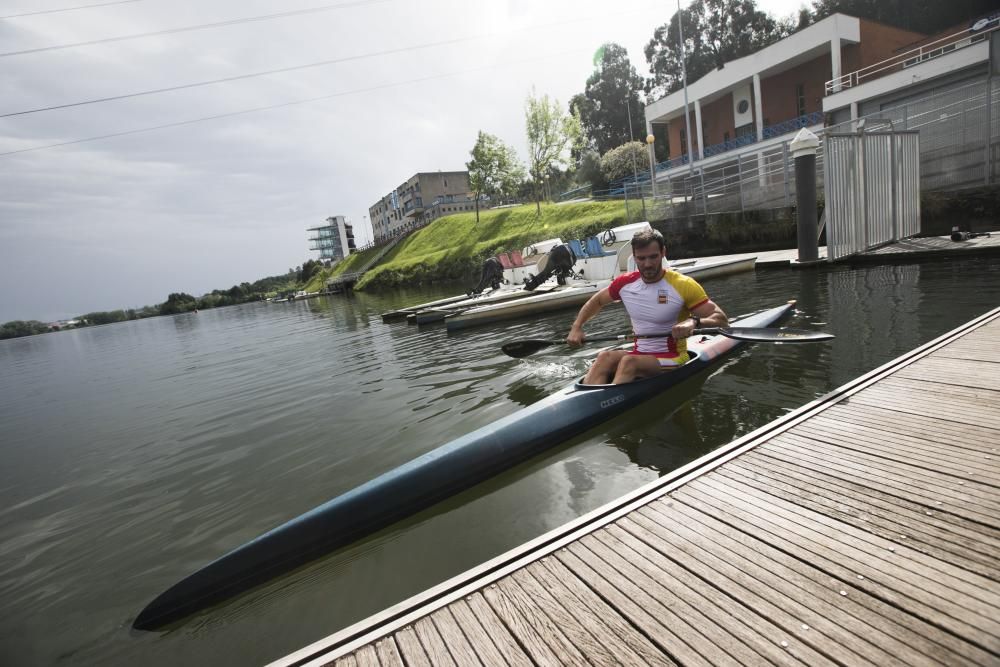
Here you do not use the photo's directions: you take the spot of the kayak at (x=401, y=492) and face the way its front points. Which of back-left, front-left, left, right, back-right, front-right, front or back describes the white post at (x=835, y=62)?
back

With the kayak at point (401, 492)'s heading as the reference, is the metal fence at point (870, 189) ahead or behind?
behind

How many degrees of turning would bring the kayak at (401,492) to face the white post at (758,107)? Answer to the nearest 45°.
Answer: approximately 180°

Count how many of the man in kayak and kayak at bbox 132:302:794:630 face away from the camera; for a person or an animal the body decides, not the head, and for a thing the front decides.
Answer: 0

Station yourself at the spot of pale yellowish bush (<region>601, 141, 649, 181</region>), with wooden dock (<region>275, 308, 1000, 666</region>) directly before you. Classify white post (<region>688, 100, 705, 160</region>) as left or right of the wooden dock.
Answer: left

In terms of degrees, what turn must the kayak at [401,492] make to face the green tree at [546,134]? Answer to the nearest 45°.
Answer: approximately 135° to its right
